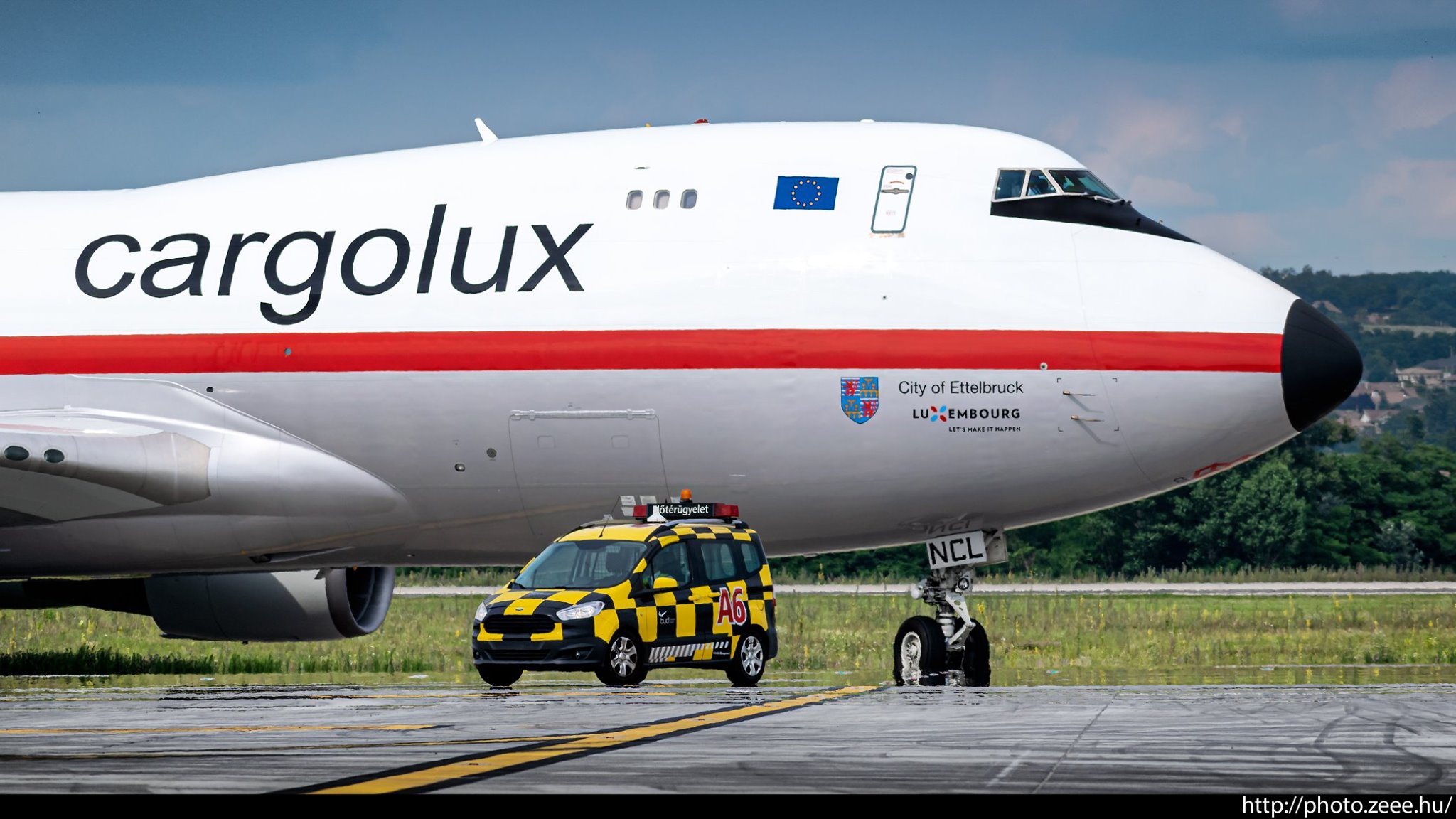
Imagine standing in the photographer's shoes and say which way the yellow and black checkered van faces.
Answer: facing the viewer and to the left of the viewer
